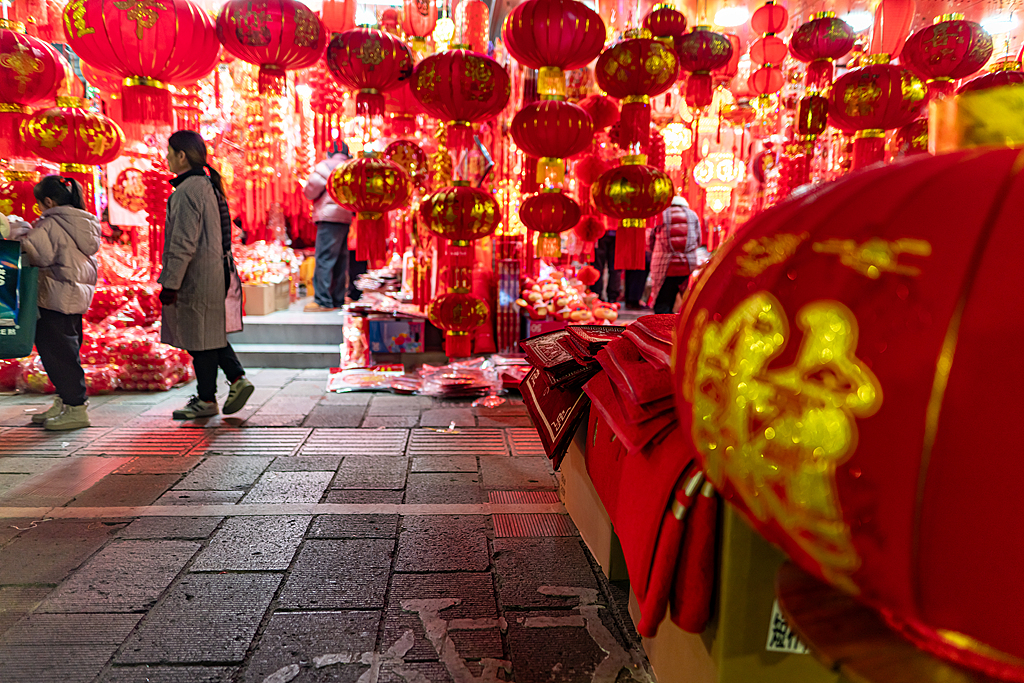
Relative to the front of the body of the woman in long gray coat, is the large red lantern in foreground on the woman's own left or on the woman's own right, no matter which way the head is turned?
on the woman's own left
